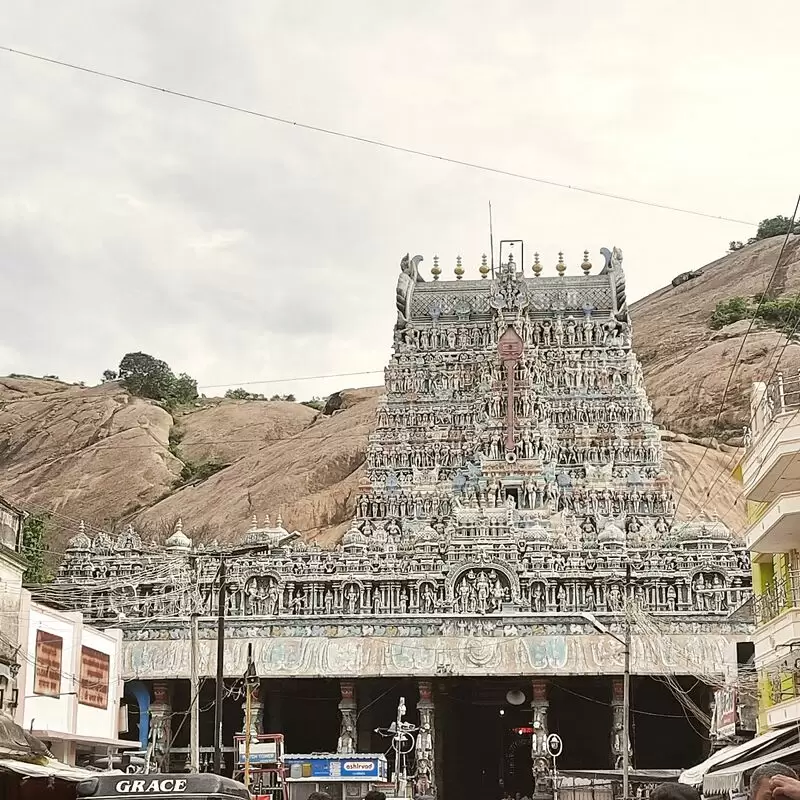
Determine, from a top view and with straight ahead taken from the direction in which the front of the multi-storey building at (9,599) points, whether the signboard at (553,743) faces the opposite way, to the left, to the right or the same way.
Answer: to the right

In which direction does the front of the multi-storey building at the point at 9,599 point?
to the viewer's right

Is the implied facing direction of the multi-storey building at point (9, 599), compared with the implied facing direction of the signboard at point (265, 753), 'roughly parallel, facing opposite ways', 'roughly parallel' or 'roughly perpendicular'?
roughly perpendicular

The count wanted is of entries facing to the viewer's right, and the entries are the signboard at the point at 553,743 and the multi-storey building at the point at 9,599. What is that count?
1

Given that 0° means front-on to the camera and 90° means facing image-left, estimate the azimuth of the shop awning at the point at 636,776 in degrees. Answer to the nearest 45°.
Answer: approximately 0°

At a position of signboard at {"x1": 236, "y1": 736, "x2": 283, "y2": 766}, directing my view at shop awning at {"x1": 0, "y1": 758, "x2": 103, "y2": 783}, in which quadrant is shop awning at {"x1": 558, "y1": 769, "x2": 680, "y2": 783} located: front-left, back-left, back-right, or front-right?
back-left

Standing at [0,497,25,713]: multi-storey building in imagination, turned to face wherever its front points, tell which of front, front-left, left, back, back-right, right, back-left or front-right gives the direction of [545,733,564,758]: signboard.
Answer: front-left
